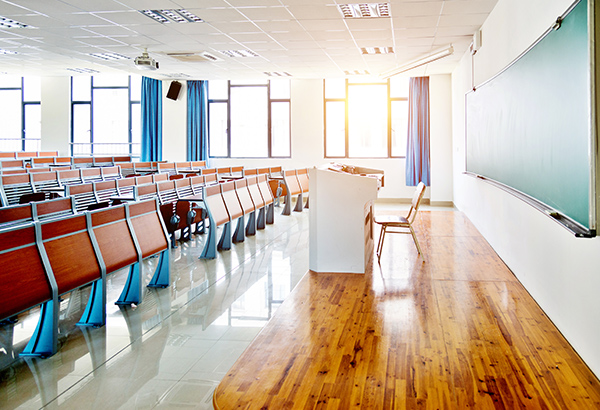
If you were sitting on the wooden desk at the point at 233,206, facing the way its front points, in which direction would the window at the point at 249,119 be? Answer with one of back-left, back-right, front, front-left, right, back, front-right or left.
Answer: back-left

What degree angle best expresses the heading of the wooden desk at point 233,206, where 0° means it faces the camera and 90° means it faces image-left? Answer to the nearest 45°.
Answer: approximately 315°

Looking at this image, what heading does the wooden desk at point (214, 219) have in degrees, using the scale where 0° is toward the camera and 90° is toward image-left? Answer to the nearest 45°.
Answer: approximately 315°
